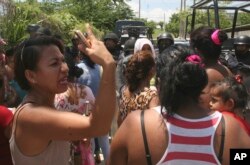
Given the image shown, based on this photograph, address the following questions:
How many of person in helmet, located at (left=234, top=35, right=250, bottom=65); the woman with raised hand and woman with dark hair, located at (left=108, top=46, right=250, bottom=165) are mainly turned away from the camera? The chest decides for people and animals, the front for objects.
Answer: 1

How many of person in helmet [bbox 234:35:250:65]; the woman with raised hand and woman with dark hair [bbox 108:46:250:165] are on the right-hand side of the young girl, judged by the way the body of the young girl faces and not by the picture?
1

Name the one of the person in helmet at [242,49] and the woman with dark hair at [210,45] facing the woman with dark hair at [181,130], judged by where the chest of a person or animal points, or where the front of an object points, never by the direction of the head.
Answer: the person in helmet

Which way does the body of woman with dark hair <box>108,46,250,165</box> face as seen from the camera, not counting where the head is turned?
away from the camera

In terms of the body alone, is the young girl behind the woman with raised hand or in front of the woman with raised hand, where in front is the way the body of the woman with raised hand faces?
in front

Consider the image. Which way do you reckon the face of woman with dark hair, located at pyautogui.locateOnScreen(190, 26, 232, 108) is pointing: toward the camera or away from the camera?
away from the camera

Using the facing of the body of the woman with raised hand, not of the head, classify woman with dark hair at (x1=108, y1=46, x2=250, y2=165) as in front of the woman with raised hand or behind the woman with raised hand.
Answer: in front

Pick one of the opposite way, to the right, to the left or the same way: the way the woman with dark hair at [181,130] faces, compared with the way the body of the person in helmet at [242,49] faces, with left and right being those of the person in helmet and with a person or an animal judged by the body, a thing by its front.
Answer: the opposite way

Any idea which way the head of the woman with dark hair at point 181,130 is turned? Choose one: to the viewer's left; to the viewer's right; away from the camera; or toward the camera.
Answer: away from the camera

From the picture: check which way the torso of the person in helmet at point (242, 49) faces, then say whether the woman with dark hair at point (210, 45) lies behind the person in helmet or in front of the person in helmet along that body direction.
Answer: in front

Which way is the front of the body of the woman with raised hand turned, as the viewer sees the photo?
to the viewer's right
